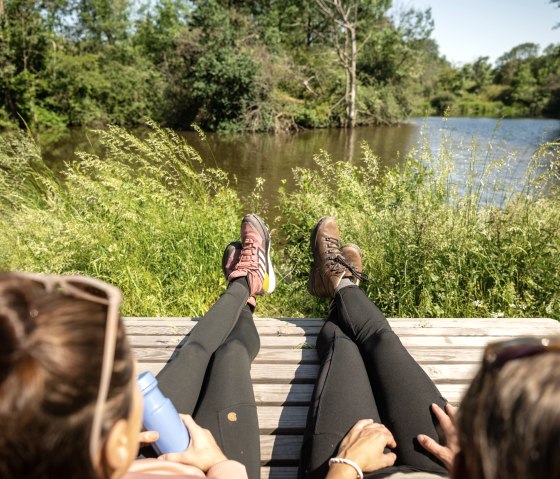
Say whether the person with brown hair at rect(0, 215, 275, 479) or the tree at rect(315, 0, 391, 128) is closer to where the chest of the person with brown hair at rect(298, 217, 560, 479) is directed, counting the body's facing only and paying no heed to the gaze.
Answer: the tree

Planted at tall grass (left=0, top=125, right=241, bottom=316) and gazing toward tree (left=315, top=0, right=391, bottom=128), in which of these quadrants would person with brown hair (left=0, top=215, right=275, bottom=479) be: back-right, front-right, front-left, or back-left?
back-right

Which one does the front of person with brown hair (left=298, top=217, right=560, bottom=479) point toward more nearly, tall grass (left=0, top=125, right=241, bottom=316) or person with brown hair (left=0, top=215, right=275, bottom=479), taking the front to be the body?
the tall grass

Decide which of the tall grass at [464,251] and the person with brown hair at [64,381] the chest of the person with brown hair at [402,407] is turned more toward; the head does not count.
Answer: the tall grass

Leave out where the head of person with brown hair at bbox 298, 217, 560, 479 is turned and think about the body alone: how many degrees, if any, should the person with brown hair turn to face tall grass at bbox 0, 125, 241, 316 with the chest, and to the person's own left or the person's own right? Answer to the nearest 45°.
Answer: approximately 45° to the person's own left

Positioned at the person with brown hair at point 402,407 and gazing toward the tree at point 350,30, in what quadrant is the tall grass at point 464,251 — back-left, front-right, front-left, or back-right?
front-right

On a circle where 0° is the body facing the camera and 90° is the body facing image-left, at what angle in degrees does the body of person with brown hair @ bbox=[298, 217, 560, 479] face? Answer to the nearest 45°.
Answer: approximately 180°

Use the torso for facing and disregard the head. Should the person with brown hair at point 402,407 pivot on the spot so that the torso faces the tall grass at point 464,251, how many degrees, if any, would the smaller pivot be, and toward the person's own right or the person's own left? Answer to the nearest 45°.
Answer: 0° — they already face it

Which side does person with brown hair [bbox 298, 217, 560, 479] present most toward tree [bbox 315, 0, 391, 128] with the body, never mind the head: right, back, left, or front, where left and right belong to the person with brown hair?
front

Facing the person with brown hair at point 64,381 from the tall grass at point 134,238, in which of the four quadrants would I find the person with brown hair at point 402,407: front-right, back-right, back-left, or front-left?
front-left
